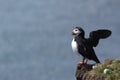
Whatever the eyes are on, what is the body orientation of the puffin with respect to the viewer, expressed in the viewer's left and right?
facing to the left of the viewer
